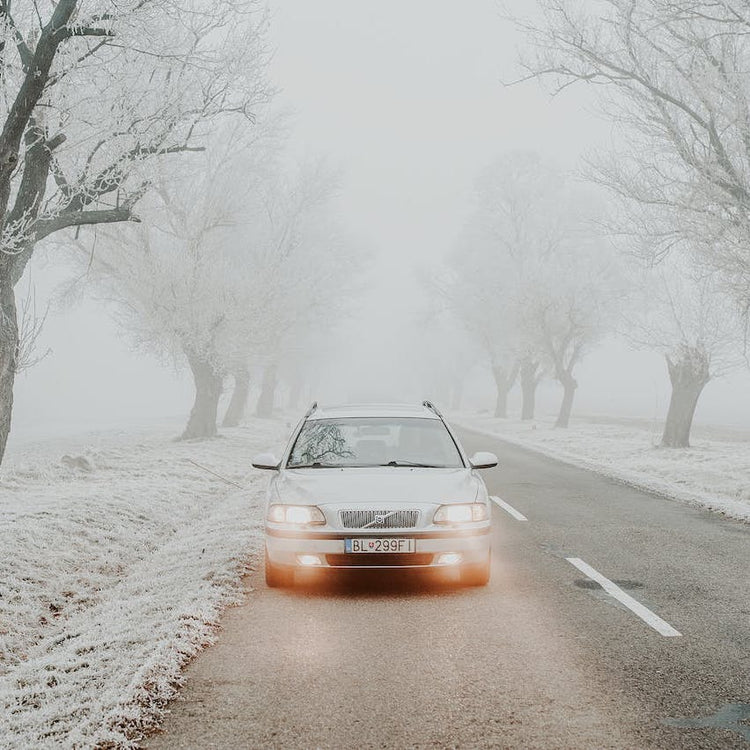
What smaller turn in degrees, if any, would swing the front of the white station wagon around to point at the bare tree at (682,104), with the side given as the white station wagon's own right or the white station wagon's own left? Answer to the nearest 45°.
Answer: approximately 135° to the white station wagon's own left

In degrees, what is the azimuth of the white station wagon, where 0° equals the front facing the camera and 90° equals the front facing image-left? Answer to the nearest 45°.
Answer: approximately 0°

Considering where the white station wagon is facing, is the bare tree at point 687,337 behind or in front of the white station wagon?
behind

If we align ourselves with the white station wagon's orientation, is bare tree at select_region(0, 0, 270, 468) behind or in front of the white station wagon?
behind
